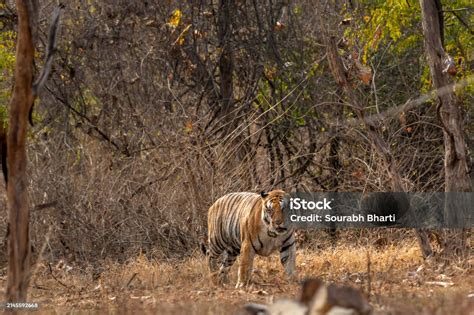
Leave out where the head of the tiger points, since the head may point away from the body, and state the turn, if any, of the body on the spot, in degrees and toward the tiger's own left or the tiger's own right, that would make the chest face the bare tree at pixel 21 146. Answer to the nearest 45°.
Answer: approximately 90° to the tiger's own right

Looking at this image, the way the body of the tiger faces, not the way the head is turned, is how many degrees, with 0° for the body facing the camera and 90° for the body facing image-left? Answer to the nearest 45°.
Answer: approximately 315°

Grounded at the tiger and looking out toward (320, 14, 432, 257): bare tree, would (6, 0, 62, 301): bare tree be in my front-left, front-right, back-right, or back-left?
back-left

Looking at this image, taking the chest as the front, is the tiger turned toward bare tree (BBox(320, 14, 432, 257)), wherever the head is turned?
no
